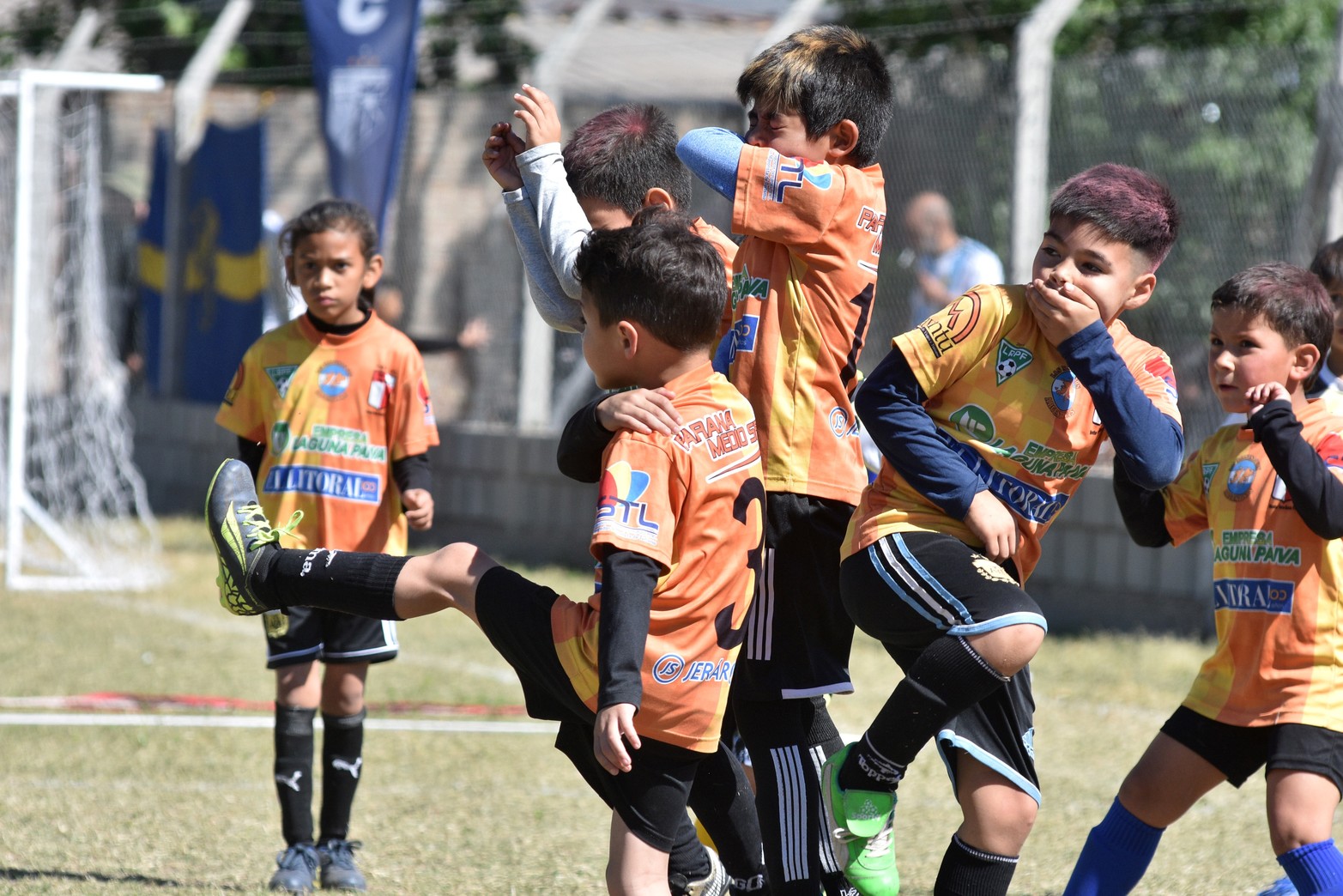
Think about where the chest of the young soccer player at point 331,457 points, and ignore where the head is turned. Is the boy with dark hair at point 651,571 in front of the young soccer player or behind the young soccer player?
in front

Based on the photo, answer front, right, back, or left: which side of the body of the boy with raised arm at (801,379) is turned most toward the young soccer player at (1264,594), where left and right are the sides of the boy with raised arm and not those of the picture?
back

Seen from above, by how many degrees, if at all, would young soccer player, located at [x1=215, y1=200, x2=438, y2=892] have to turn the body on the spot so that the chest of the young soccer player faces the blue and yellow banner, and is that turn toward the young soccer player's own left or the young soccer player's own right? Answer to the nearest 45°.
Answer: approximately 180°

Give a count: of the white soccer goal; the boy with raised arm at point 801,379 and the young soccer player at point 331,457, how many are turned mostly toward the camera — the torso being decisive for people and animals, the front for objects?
1

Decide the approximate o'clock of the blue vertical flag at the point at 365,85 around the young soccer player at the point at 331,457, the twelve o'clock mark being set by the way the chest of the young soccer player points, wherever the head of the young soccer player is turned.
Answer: The blue vertical flag is roughly at 6 o'clock from the young soccer player.

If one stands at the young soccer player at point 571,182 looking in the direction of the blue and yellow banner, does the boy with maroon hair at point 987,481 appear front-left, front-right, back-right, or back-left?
back-right

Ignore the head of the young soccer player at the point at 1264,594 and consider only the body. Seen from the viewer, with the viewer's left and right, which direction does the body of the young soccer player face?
facing the viewer and to the left of the viewer

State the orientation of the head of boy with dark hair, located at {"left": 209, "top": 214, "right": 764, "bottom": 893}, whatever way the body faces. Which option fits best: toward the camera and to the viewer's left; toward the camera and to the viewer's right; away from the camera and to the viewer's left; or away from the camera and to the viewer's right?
away from the camera and to the viewer's left

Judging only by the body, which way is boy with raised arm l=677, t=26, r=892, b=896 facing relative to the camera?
to the viewer's left
